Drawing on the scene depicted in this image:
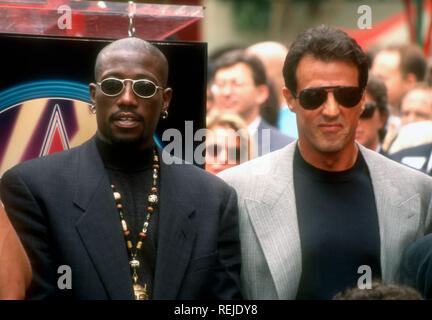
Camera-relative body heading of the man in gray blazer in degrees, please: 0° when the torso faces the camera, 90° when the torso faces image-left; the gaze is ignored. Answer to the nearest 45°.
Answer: approximately 0°

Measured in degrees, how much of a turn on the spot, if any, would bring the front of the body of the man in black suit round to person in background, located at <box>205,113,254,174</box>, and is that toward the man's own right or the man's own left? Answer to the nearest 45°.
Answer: approximately 135° to the man's own left

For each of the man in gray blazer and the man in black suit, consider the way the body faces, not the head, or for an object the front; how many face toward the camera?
2

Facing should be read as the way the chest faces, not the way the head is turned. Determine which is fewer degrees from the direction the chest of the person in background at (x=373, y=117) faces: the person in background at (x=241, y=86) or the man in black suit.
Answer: the man in black suit

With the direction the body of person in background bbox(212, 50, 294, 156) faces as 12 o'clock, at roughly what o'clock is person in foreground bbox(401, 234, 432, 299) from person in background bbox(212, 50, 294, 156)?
person in foreground bbox(401, 234, 432, 299) is roughly at 10 o'clock from person in background bbox(212, 50, 294, 156).

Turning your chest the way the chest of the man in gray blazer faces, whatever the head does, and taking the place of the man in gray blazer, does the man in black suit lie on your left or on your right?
on your right
